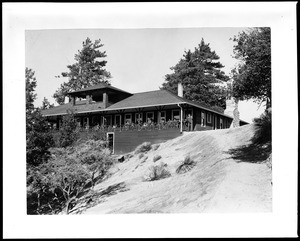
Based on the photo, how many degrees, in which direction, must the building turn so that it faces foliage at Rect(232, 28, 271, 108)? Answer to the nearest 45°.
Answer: approximately 45° to its left

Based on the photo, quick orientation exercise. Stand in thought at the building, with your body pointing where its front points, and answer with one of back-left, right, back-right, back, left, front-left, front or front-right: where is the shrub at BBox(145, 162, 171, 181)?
front-left

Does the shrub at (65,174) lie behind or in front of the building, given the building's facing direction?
in front

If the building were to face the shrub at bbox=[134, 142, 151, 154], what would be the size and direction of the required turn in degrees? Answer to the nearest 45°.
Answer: approximately 45° to its left

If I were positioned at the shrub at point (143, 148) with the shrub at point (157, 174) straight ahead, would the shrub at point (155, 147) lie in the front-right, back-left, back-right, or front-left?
front-left
